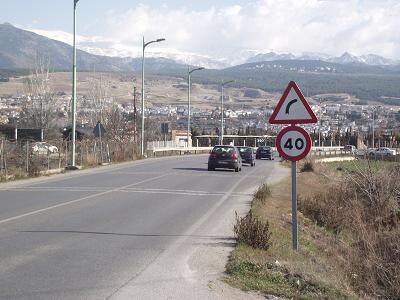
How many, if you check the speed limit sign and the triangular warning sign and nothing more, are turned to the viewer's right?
0

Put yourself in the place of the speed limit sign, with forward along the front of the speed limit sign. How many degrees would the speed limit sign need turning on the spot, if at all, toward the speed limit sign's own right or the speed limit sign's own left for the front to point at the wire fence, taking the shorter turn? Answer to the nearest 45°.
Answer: approximately 135° to the speed limit sign's own right

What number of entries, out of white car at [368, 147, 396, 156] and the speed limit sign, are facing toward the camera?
1

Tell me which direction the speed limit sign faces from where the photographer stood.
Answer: facing the viewer

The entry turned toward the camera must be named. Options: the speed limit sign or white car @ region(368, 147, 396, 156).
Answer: the speed limit sign

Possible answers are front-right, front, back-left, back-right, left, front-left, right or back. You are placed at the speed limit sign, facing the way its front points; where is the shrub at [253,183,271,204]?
back

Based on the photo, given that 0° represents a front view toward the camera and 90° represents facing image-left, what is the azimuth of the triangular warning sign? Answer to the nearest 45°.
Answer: approximately 0°

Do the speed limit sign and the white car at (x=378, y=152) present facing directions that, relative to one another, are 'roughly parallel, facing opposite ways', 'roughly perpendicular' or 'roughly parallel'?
roughly perpendicular

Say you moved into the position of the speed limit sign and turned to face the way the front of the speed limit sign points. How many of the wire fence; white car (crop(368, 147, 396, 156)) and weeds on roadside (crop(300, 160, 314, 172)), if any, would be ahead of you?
0

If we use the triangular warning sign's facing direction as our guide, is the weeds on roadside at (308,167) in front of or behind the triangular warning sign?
behind

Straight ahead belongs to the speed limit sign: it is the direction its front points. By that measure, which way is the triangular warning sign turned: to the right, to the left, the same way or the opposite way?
the same way

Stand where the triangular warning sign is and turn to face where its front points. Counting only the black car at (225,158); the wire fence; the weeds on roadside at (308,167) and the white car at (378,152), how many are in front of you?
0
